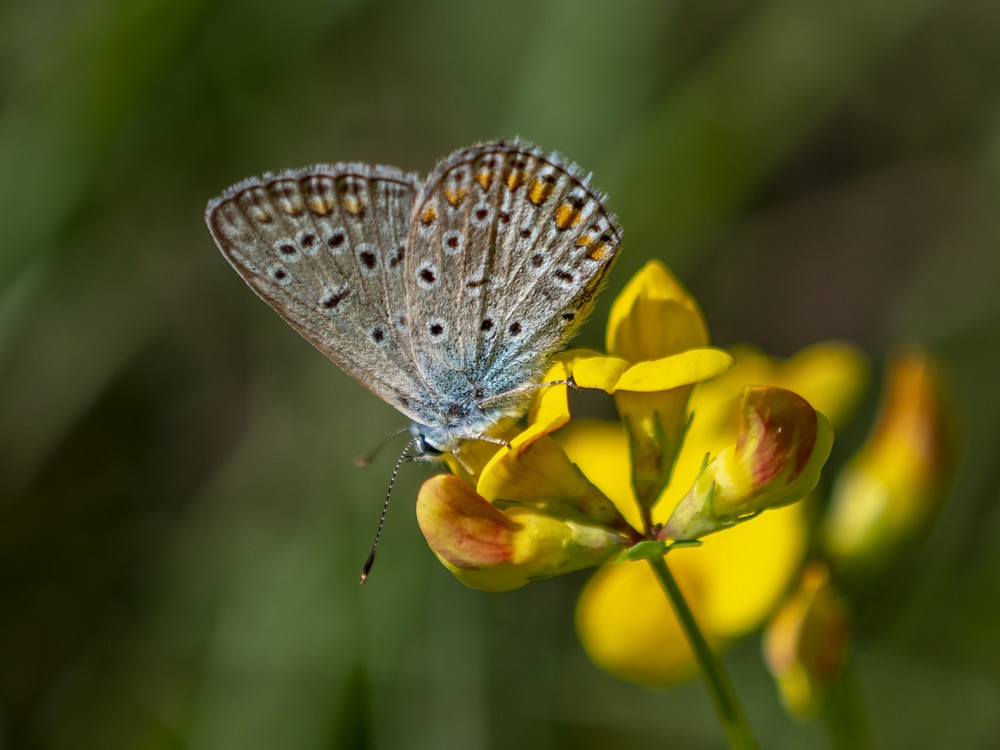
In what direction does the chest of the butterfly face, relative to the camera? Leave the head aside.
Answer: to the viewer's left
